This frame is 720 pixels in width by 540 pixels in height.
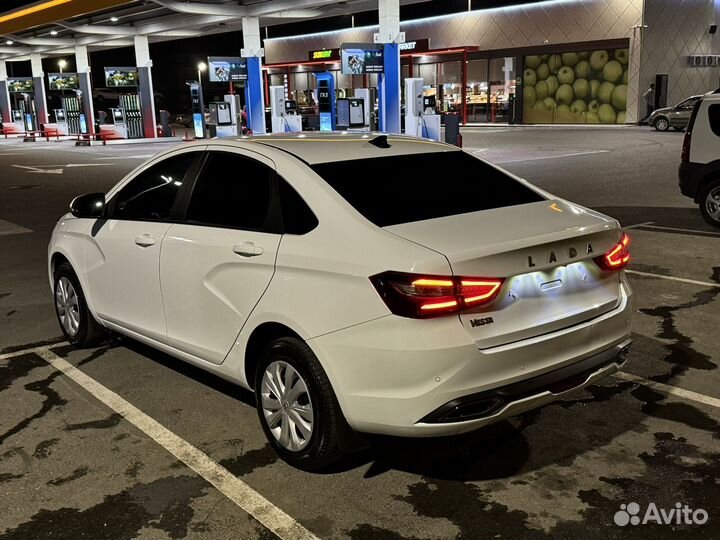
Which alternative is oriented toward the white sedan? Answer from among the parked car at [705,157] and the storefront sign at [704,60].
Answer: the storefront sign

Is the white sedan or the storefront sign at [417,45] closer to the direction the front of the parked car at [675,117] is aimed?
the storefront sign

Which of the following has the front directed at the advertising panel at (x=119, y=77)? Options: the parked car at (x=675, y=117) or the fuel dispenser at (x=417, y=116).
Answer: the parked car

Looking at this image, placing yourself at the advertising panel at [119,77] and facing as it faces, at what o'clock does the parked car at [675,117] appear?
The parked car is roughly at 10 o'clock from the advertising panel.

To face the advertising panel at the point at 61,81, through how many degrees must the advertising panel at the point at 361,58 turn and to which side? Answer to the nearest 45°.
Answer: approximately 135° to its right

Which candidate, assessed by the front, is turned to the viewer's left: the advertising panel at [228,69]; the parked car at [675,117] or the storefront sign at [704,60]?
the parked car

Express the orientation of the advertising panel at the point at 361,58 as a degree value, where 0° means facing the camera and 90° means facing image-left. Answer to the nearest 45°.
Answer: approximately 0°

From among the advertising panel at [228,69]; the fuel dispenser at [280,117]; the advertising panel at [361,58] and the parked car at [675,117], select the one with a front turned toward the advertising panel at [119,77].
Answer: the parked car

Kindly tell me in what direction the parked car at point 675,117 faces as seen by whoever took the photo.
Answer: facing to the left of the viewer

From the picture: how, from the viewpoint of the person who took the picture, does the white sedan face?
facing away from the viewer and to the left of the viewer

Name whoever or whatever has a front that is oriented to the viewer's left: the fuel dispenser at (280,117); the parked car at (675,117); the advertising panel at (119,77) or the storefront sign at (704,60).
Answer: the parked car

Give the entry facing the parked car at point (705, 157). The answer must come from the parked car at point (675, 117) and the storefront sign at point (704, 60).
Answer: the storefront sign
